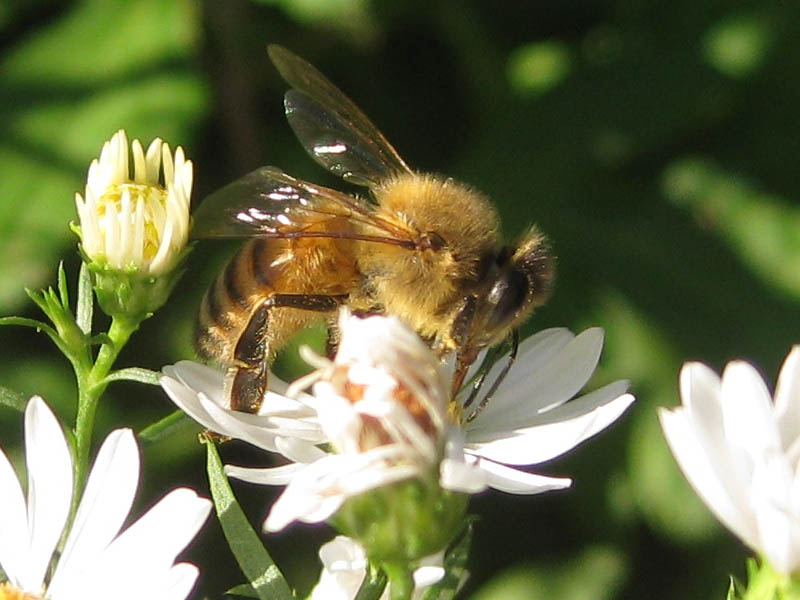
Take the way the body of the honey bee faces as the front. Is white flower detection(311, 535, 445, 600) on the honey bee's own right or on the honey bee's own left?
on the honey bee's own right

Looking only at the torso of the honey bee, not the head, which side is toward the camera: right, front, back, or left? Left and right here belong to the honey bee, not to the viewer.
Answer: right

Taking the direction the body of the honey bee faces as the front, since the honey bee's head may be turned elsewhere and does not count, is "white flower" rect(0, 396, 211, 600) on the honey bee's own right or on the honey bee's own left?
on the honey bee's own right
